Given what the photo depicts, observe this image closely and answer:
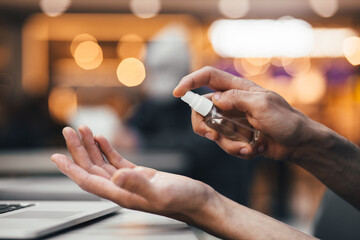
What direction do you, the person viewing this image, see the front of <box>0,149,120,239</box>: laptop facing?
facing the viewer and to the right of the viewer

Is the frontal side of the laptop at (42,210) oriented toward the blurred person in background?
no
